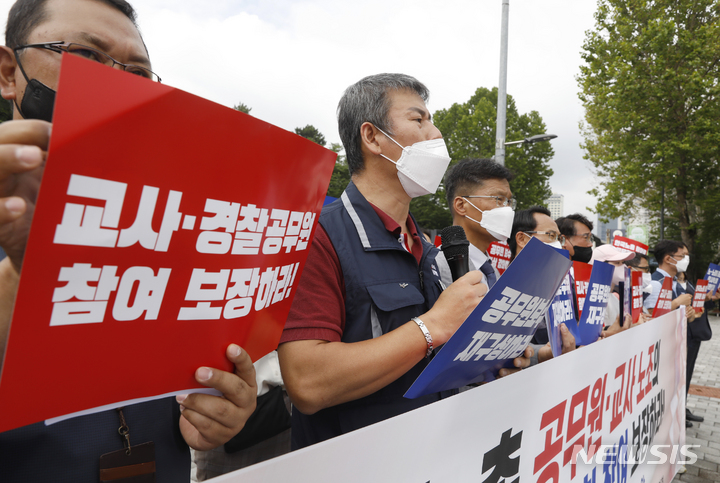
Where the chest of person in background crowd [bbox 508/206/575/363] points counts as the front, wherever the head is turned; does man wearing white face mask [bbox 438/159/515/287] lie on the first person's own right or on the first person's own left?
on the first person's own right

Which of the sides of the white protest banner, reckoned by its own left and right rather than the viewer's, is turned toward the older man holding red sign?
right

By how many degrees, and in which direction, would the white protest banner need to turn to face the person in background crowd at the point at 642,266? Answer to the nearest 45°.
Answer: approximately 135° to its left

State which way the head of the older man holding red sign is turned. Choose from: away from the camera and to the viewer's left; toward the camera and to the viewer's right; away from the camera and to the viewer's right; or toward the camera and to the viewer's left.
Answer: toward the camera and to the viewer's right

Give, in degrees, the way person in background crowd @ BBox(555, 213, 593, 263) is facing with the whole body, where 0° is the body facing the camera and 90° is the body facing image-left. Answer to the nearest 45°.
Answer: approximately 315°

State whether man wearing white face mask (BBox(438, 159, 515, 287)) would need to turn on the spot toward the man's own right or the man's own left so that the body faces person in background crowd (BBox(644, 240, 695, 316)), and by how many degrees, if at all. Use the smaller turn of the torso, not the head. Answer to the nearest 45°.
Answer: approximately 90° to the man's own left

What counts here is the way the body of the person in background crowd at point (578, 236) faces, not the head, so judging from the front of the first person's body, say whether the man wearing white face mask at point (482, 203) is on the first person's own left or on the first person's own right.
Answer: on the first person's own right

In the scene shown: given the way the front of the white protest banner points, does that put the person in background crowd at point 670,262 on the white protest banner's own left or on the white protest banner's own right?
on the white protest banner's own left

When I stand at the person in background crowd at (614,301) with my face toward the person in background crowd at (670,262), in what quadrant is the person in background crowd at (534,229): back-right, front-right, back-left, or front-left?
back-left
